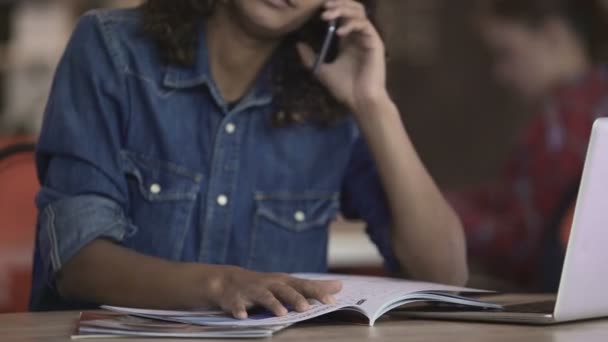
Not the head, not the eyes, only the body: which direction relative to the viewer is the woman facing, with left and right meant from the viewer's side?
facing the viewer

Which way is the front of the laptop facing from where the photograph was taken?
facing away from the viewer and to the left of the viewer
